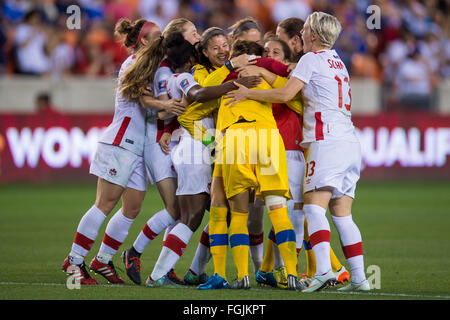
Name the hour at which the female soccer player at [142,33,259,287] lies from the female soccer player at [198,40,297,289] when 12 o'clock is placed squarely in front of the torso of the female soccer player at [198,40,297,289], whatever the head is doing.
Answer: the female soccer player at [142,33,259,287] is roughly at 10 o'clock from the female soccer player at [198,40,297,289].

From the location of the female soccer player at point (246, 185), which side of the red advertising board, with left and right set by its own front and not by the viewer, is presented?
front

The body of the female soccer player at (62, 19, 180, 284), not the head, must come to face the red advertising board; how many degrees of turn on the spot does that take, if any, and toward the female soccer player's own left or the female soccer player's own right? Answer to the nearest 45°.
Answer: approximately 90° to the female soccer player's own left

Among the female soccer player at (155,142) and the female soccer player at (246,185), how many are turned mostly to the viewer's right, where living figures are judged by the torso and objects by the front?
1

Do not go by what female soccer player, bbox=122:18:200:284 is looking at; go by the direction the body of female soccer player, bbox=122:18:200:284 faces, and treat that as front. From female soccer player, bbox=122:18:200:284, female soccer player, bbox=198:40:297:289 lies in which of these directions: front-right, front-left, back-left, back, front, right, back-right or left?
front-right

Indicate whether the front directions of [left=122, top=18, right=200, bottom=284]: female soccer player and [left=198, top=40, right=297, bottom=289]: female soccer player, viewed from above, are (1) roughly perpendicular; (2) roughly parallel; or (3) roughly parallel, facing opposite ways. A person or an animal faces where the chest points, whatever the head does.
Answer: roughly perpendicular

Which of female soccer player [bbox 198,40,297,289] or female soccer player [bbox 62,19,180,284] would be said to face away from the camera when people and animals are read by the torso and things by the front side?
female soccer player [bbox 198,40,297,289]

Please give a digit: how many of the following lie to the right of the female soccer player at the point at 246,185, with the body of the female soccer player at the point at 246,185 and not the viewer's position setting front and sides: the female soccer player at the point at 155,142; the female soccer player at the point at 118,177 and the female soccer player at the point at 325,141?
1

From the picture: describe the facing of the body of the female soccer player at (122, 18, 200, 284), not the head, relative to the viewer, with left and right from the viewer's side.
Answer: facing to the right of the viewer

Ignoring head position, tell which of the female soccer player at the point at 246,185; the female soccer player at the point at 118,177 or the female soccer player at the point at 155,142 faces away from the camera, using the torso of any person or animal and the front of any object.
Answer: the female soccer player at the point at 246,185

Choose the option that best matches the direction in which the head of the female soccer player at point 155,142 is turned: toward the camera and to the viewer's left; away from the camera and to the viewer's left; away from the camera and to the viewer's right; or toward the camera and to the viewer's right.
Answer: away from the camera and to the viewer's right

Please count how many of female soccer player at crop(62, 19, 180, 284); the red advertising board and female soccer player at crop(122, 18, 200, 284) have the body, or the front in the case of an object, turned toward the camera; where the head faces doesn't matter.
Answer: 1

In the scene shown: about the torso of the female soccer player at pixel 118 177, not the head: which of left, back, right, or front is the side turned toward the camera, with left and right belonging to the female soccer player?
right

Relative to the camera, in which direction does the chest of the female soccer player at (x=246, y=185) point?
away from the camera
